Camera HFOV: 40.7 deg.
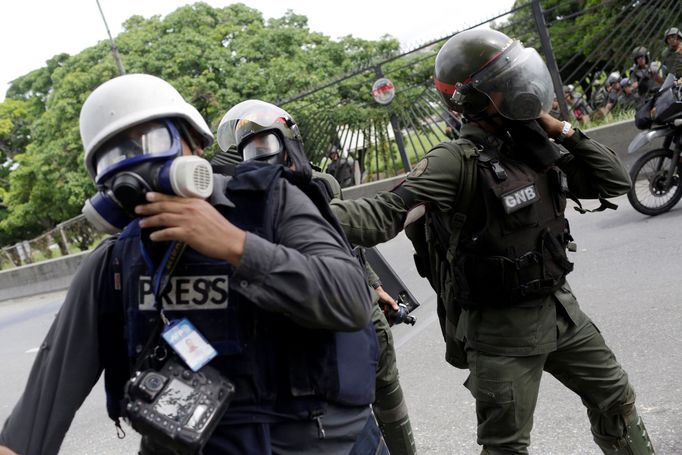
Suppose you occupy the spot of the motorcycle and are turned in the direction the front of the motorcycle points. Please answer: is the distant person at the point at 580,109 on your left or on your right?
on your right

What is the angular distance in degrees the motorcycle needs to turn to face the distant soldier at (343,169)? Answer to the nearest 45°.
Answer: approximately 90° to its right

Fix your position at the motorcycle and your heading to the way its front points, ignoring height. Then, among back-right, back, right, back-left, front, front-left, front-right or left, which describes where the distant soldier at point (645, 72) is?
back-right

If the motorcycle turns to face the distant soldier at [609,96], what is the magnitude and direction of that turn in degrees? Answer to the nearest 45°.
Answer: approximately 135° to its right

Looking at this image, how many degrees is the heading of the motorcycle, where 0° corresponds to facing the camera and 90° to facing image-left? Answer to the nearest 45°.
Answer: approximately 45°

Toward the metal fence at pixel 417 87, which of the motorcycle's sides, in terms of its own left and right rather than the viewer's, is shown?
right

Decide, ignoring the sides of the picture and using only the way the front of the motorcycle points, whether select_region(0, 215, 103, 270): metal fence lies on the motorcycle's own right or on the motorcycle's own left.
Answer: on the motorcycle's own right
